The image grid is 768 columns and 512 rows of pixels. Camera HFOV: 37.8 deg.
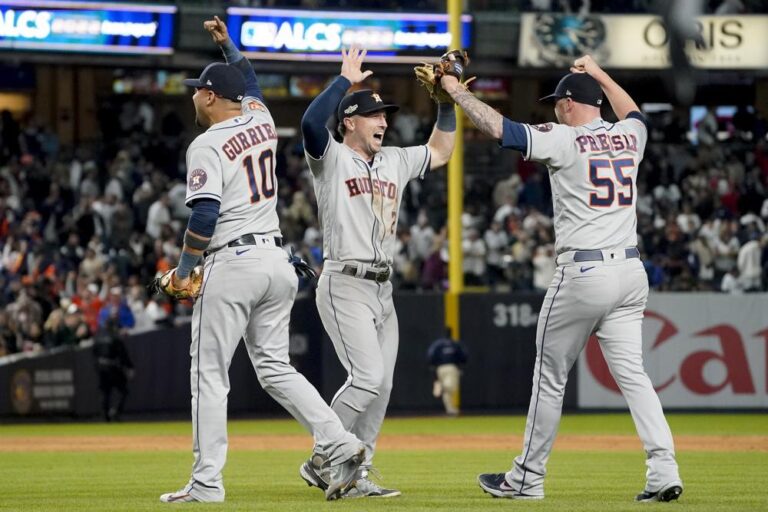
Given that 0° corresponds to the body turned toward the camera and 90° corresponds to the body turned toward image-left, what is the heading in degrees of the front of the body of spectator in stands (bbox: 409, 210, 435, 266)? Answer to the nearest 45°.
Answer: approximately 0°

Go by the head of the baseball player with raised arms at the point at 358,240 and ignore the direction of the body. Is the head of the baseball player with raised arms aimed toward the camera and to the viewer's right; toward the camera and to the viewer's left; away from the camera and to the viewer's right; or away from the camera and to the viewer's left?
toward the camera and to the viewer's right

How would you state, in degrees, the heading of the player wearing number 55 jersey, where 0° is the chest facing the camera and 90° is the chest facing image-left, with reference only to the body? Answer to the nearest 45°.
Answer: approximately 135°

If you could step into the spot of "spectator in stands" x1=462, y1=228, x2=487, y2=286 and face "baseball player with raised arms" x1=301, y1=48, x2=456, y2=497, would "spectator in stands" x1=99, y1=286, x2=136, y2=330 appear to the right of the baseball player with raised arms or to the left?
right

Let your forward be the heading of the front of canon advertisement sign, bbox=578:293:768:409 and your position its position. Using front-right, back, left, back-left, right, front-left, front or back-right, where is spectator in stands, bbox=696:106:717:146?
back

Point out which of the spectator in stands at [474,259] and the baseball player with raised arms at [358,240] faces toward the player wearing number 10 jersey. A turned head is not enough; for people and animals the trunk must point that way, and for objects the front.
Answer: the spectator in stands

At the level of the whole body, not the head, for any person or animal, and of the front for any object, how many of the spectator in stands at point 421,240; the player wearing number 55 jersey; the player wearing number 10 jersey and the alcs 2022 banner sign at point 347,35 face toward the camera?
2

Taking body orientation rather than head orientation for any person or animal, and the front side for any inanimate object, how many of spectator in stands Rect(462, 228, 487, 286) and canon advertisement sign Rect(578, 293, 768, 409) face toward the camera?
2

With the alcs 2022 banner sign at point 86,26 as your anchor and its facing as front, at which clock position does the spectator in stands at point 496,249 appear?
The spectator in stands is roughly at 10 o'clock from the alcs 2022 banner sign.

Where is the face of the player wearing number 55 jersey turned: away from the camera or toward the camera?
away from the camera

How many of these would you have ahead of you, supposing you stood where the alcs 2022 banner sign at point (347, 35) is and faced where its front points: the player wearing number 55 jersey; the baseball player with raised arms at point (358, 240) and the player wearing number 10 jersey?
3
